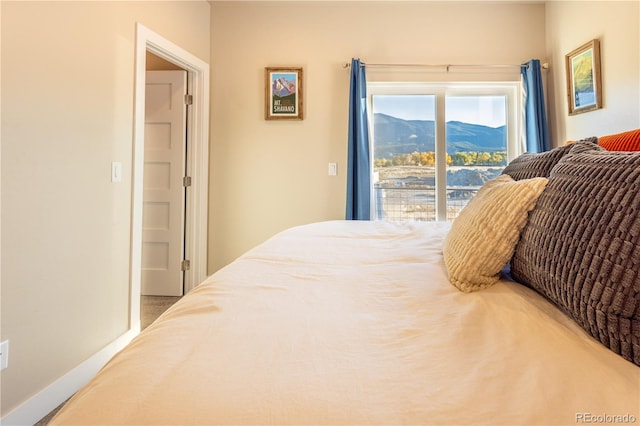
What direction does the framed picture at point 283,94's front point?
toward the camera

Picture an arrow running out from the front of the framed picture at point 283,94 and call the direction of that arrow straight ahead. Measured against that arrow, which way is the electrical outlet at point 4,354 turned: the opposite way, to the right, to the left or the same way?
to the left

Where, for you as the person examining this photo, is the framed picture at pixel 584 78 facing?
facing the viewer and to the left of the viewer

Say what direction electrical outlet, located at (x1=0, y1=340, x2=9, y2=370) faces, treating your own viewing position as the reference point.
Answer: facing the viewer and to the right of the viewer

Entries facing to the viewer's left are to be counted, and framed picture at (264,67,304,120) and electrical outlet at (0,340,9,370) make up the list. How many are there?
0

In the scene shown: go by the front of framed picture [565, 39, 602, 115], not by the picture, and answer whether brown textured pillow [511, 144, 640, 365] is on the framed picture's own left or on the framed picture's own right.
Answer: on the framed picture's own left

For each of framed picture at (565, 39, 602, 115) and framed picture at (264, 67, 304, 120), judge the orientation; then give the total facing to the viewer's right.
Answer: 0

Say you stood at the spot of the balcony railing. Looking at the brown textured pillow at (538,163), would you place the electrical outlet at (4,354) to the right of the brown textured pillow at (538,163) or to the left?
right

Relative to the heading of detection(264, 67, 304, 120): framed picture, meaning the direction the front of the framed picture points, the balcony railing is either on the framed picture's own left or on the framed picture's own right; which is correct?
on the framed picture's own left

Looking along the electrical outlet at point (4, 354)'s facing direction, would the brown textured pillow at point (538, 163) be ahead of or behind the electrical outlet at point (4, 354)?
ahead

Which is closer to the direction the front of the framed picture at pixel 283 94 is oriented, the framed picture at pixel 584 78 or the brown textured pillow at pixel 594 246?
the brown textured pillow

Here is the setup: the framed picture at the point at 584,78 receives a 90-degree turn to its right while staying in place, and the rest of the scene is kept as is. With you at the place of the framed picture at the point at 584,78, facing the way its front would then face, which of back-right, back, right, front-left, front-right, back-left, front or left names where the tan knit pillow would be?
back-left
